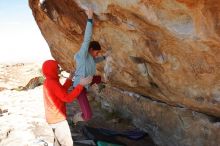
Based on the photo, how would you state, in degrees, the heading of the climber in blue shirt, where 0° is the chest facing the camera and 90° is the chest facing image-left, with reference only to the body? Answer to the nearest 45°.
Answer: approximately 270°
